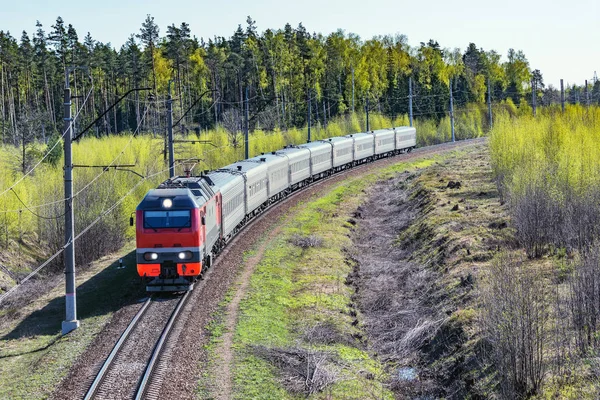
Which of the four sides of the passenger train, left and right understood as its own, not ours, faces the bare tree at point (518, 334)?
left

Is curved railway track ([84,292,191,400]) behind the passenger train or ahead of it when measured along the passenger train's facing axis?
ahead

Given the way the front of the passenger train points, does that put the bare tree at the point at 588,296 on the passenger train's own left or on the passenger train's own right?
on the passenger train's own left

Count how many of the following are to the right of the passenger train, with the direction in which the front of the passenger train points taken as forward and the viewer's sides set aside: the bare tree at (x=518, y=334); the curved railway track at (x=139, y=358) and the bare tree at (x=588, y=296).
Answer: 0
